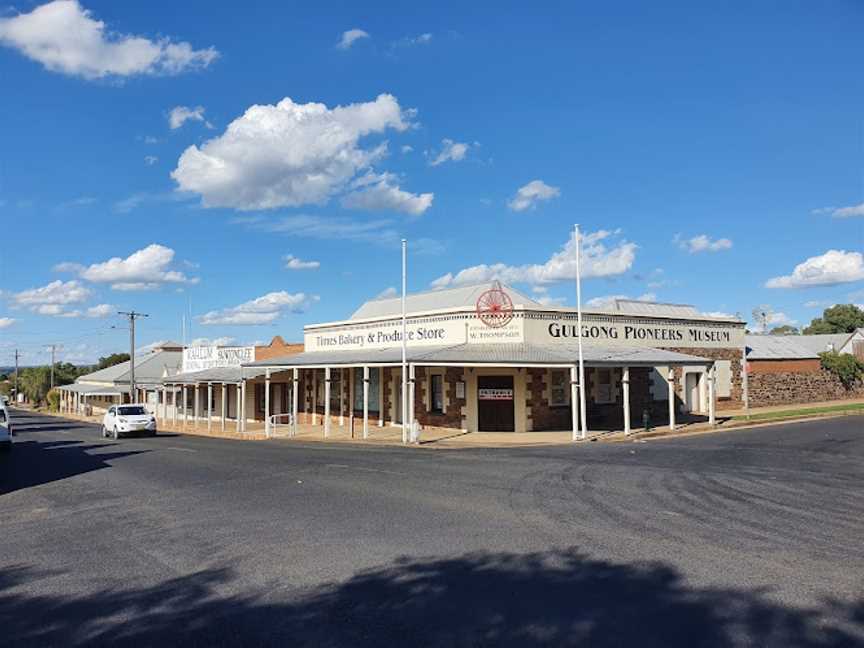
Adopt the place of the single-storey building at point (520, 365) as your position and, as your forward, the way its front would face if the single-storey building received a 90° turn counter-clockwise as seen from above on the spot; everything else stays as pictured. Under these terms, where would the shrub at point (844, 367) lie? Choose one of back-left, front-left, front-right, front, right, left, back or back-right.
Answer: front-left

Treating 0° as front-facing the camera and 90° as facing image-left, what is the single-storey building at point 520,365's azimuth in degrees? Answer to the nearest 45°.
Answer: approximately 0°

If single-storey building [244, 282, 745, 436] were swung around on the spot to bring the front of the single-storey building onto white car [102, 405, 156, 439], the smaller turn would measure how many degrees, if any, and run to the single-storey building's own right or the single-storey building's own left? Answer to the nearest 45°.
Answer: approximately 90° to the single-storey building's own right

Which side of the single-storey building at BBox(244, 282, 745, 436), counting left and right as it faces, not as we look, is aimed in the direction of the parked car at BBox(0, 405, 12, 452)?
right
